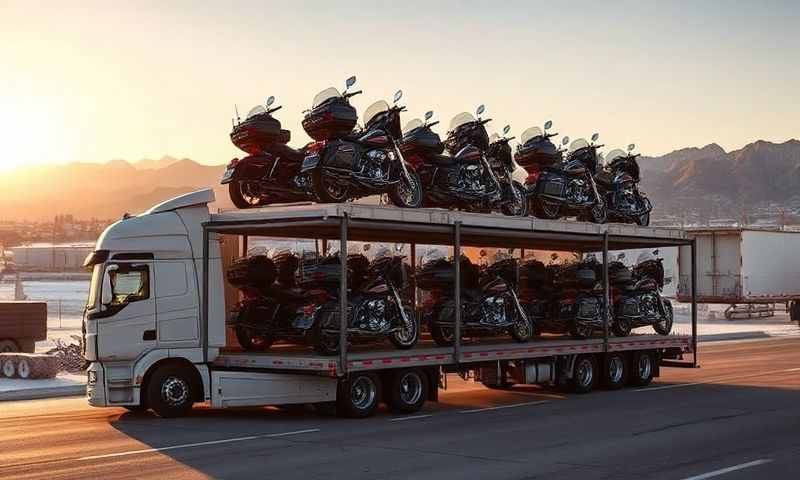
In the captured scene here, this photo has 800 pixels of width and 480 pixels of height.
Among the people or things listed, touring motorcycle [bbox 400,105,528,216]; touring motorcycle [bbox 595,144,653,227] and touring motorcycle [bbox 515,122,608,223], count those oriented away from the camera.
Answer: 0

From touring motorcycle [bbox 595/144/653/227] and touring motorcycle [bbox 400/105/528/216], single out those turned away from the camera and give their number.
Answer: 0

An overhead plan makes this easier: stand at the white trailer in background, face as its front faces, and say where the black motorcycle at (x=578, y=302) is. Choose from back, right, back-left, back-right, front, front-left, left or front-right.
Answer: back-right

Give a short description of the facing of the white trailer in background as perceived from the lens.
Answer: facing away from the viewer and to the right of the viewer

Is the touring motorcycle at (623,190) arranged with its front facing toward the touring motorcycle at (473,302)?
no

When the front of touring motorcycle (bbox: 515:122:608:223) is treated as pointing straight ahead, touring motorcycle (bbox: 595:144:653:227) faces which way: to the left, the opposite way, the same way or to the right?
the same way

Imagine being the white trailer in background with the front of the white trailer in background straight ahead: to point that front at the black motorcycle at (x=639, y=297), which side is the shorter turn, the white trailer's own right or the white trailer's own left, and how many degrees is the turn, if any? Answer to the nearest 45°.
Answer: approximately 135° to the white trailer's own right

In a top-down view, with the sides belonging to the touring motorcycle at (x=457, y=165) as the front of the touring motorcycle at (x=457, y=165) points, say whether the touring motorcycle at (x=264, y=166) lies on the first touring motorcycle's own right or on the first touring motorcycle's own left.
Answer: on the first touring motorcycle's own right

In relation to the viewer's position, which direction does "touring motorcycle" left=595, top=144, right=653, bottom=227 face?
facing the viewer and to the right of the viewer

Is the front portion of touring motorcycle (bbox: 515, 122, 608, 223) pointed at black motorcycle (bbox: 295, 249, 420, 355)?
no

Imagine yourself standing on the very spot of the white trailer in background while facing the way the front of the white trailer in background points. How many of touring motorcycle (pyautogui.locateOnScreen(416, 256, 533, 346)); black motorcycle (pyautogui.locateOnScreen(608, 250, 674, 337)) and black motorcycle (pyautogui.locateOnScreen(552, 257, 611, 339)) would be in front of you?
0
